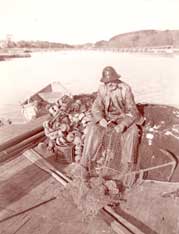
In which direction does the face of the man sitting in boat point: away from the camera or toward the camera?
toward the camera

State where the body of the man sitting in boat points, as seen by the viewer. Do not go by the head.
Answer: toward the camera
